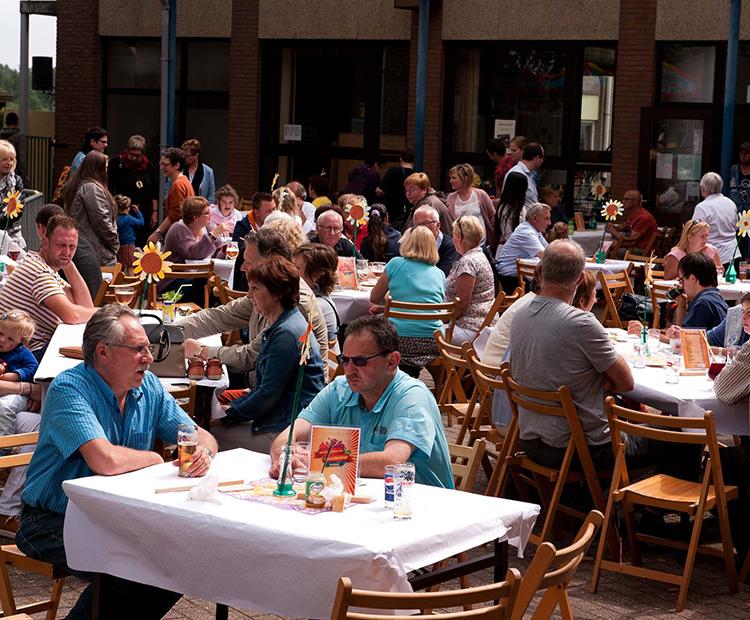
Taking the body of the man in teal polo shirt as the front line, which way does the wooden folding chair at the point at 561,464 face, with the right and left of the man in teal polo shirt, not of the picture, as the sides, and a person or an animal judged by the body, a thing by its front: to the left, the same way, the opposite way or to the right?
the opposite way

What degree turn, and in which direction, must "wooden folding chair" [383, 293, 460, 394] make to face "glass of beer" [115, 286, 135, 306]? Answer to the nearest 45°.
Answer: approximately 90° to its left

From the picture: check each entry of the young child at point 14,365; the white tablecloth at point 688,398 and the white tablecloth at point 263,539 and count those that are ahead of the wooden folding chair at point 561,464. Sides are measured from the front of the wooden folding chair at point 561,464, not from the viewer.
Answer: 1

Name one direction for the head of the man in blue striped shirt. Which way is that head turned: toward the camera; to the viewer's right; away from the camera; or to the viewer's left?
to the viewer's right

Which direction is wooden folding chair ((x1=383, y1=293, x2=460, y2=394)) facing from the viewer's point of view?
away from the camera

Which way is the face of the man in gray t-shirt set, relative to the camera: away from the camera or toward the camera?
away from the camera

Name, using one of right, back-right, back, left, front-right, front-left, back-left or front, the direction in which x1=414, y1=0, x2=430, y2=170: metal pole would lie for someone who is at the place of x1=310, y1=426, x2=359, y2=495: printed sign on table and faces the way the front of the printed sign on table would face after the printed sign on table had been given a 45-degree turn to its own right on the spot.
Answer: back-right

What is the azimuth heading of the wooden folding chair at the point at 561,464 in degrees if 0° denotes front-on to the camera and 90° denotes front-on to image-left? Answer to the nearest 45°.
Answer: approximately 225°

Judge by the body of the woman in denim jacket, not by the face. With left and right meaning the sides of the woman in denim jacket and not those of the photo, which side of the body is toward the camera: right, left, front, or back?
left
